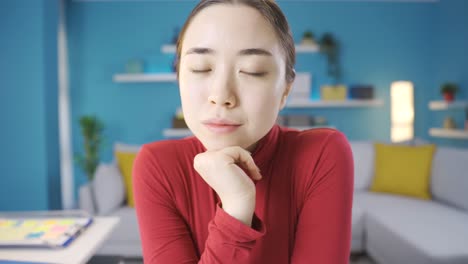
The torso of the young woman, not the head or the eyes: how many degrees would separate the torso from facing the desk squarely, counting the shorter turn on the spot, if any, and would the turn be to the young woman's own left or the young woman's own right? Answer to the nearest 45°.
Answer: approximately 135° to the young woman's own right

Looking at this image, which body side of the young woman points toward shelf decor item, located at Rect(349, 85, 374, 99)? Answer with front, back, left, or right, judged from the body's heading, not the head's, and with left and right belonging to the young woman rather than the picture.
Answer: back

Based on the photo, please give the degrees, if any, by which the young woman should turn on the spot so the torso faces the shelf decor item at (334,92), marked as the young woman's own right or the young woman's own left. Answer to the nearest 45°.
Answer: approximately 180°

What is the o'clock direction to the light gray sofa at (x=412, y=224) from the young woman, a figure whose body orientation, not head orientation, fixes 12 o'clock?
The light gray sofa is roughly at 7 o'clock from the young woman.

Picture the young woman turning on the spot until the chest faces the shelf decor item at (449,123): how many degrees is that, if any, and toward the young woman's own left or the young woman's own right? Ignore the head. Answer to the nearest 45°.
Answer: approximately 135° to the young woman's own left

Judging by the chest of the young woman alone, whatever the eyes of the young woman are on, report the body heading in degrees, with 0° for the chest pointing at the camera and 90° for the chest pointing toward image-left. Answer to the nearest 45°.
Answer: approximately 0°

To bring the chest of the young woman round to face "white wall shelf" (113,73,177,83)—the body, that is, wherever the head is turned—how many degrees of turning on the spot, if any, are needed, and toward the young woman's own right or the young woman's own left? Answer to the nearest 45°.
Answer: approximately 180°

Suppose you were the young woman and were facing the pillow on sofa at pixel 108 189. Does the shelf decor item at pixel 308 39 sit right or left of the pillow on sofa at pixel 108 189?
right
